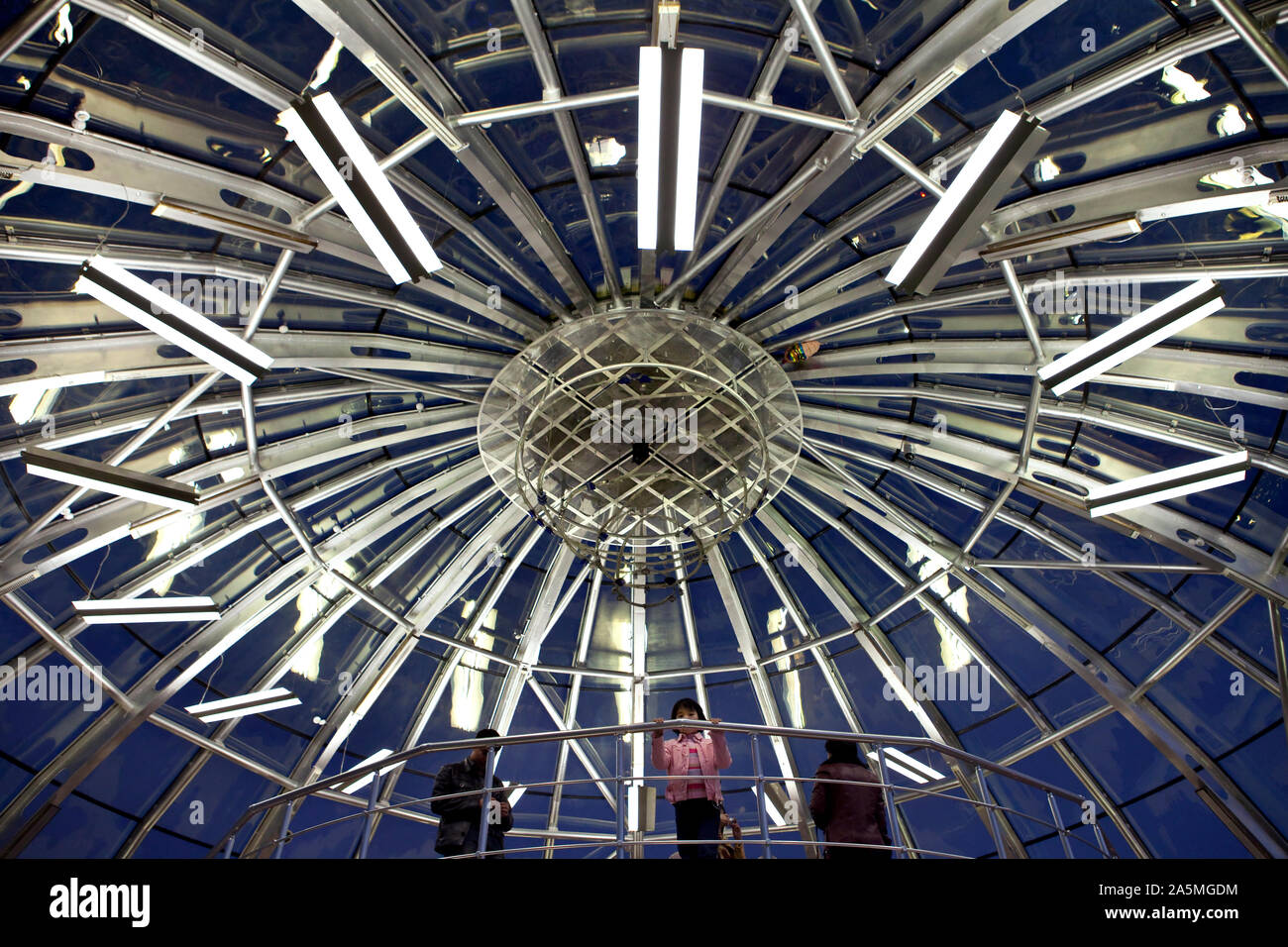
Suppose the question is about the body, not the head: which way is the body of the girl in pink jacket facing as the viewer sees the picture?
toward the camera

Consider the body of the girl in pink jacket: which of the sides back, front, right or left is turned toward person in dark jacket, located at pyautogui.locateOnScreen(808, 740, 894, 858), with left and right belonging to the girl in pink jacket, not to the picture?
left

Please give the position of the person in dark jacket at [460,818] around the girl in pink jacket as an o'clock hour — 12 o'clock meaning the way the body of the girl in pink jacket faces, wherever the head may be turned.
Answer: The person in dark jacket is roughly at 3 o'clock from the girl in pink jacket.

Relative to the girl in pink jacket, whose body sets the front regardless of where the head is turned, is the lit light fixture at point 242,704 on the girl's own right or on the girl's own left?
on the girl's own right

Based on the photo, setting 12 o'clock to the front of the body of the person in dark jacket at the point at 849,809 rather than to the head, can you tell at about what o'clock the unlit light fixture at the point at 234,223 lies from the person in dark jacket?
The unlit light fixture is roughly at 8 o'clock from the person in dark jacket.

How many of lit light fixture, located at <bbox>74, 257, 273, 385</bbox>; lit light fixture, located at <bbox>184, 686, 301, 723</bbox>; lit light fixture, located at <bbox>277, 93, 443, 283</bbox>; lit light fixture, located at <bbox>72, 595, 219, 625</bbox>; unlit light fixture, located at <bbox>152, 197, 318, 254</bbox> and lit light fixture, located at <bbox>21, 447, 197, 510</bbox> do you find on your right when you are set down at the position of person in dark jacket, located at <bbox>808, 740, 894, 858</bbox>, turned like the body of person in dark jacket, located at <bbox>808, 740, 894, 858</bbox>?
0

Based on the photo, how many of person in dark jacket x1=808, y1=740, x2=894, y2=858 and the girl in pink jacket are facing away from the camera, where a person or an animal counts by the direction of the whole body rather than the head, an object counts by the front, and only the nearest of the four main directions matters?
1

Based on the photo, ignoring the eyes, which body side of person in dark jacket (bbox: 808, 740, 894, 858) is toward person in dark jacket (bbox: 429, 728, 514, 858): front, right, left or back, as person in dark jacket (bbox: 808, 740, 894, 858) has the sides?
left

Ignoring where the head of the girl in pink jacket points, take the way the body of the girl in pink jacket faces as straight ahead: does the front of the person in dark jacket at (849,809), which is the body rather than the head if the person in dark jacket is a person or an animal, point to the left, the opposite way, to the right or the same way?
the opposite way

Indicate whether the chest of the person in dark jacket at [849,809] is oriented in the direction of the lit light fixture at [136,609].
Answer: no

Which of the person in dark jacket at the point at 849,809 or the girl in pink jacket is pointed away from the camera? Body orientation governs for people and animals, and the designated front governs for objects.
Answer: the person in dark jacket

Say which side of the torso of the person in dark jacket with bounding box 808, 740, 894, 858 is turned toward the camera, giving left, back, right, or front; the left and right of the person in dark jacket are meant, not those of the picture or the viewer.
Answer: back
